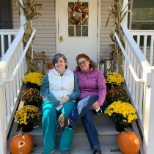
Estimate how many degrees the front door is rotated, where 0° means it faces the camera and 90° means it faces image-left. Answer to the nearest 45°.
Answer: approximately 0°

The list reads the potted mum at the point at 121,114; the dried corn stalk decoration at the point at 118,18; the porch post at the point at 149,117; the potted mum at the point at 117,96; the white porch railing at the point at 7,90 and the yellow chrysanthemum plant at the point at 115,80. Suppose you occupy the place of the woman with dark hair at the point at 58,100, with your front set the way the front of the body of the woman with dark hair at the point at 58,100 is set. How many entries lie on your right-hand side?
1

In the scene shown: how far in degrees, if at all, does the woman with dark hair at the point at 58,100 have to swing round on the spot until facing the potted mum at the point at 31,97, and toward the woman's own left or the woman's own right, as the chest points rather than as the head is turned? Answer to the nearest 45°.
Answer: approximately 135° to the woman's own right

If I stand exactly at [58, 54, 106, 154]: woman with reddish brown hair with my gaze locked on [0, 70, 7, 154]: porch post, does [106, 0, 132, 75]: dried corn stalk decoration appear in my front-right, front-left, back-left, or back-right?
back-right

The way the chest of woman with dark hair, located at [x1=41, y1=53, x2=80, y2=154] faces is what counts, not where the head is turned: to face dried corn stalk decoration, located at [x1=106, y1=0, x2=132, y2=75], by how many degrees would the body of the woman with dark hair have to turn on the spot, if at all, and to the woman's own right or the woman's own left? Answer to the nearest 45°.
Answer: approximately 135° to the woman's own left

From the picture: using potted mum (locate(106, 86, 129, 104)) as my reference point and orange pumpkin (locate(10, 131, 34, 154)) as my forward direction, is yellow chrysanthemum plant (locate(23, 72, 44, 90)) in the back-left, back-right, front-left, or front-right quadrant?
front-right

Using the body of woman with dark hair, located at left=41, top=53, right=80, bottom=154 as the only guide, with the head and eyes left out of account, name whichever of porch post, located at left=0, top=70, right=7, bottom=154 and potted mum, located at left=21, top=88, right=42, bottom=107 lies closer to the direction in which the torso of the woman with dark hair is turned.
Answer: the porch post

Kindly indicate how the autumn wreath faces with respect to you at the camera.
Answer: facing the viewer

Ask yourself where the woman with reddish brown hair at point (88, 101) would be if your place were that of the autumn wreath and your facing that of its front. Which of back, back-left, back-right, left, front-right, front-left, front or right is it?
front

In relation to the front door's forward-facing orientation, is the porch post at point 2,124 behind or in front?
in front

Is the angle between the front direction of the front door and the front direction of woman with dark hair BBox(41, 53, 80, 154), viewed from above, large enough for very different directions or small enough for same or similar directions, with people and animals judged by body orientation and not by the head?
same or similar directions

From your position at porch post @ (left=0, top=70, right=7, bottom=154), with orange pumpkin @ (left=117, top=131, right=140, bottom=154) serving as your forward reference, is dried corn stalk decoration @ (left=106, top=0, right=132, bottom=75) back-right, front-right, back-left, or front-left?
front-left

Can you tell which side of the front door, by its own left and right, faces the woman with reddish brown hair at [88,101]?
front

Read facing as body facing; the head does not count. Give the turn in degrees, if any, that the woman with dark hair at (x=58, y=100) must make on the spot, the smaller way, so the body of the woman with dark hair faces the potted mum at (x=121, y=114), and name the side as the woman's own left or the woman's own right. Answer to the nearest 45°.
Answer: approximately 90° to the woman's own left

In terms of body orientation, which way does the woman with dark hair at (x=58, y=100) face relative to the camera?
toward the camera

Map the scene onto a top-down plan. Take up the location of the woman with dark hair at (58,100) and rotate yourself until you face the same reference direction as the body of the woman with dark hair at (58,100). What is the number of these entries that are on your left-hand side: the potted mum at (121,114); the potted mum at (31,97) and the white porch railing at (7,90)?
1
